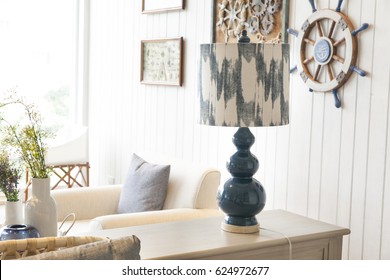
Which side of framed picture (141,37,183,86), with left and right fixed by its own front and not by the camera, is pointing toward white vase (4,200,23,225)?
front

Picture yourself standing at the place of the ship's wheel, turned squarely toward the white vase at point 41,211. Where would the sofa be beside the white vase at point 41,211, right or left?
right

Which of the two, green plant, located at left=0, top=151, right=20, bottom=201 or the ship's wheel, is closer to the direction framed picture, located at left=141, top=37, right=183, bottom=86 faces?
the green plant

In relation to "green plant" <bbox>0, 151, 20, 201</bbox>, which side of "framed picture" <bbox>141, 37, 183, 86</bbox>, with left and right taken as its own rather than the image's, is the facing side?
front

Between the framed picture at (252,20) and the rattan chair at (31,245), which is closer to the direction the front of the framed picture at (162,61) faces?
the rattan chair

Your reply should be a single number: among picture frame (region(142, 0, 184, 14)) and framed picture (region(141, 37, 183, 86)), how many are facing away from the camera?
0

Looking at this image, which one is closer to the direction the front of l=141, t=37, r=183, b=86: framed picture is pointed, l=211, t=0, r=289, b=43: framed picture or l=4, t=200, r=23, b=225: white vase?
the white vase

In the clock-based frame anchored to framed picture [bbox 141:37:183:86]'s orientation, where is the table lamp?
The table lamp is roughly at 10 o'clock from the framed picture.

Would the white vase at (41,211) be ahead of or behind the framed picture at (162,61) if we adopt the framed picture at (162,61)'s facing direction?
ahead

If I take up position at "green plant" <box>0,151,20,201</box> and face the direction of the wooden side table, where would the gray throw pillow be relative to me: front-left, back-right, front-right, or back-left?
front-left

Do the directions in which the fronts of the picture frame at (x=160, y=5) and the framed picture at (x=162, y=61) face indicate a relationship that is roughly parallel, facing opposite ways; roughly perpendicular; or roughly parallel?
roughly parallel

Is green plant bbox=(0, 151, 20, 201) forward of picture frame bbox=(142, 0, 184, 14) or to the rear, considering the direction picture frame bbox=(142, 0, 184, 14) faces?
forward

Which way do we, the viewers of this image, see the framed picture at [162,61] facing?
facing the viewer and to the left of the viewer

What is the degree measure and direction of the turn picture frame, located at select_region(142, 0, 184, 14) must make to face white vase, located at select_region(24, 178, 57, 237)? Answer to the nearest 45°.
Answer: approximately 45° to its left

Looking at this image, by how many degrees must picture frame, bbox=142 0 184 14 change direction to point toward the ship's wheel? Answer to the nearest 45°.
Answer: approximately 90° to its left
